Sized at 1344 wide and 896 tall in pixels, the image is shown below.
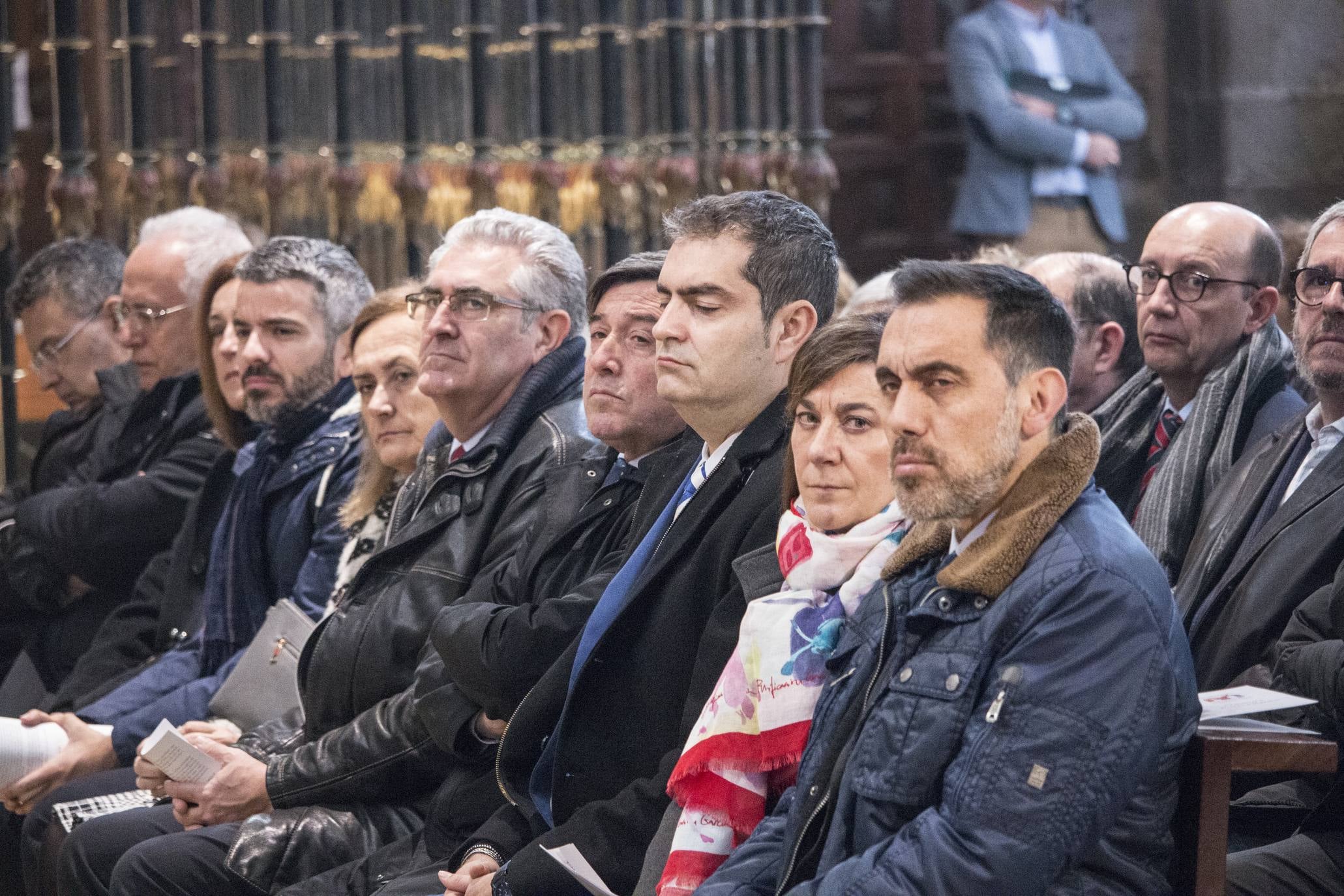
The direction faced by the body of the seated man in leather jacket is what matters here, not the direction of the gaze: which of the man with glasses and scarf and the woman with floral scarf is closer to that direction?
the woman with floral scarf

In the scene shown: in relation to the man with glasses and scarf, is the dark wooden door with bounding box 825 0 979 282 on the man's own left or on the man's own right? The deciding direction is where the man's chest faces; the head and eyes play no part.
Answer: on the man's own right

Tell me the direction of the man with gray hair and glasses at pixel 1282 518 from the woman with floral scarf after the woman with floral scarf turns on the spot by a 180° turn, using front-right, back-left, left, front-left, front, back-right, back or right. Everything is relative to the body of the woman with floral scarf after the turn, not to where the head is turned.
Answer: front

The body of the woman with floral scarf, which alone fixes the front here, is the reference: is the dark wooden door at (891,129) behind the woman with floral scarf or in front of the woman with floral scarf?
behind

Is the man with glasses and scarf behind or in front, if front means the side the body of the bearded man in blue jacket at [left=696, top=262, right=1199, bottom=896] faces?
behind

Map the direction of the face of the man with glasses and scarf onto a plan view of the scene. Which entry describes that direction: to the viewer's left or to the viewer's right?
to the viewer's left

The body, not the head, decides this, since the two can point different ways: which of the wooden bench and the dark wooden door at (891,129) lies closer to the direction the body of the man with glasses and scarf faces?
the wooden bench

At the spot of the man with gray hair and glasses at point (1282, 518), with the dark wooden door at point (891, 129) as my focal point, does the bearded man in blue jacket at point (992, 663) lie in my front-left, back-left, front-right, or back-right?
back-left

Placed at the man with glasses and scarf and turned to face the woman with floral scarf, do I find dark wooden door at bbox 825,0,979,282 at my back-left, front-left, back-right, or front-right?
back-right

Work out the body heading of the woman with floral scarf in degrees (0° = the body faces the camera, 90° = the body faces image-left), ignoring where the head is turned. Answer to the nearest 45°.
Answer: approximately 45°
